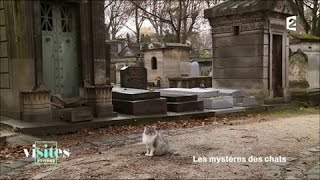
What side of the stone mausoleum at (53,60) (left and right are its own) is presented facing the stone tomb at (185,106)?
left

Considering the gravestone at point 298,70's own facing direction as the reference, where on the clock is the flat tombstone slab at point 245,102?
The flat tombstone slab is roughly at 1 o'clock from the gravestone.

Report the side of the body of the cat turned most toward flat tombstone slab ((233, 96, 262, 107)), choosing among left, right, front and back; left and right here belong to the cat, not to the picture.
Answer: back

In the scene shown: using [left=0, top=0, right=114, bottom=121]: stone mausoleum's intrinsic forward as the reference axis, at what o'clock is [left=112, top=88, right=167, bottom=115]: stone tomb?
The stone tomb is roughly at 9 o'clock from the stone mausoleum.

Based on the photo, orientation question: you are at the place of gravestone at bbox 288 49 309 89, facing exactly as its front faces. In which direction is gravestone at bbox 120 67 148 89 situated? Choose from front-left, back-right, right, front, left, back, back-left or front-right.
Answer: front-right

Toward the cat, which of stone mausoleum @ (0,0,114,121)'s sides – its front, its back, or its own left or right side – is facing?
front

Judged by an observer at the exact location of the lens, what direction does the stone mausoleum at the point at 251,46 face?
facing the viewer and to the right of the viewer

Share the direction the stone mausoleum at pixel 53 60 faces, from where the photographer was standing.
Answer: facing the viewer

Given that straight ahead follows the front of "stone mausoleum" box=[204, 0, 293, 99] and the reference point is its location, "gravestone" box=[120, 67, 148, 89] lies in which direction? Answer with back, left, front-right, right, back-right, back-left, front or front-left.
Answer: right

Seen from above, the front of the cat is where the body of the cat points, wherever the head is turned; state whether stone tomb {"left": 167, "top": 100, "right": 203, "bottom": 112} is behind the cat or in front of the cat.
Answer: behind

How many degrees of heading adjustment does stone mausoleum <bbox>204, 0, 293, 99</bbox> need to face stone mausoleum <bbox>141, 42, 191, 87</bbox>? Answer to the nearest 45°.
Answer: approximately 180°

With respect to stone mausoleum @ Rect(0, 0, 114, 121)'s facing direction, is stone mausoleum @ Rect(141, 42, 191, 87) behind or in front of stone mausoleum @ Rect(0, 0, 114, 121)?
behind

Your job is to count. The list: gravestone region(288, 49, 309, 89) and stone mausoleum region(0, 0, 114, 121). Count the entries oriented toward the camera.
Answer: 2

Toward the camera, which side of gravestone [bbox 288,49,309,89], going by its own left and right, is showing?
front

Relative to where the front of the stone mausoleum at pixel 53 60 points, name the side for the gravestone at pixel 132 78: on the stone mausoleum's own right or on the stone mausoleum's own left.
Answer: on the stone mausoleum's own left

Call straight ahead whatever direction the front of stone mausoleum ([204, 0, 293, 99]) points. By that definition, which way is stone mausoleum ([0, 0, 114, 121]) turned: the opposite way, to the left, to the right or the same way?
the same way

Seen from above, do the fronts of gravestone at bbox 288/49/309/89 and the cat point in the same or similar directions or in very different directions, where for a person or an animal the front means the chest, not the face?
same or similar directions
